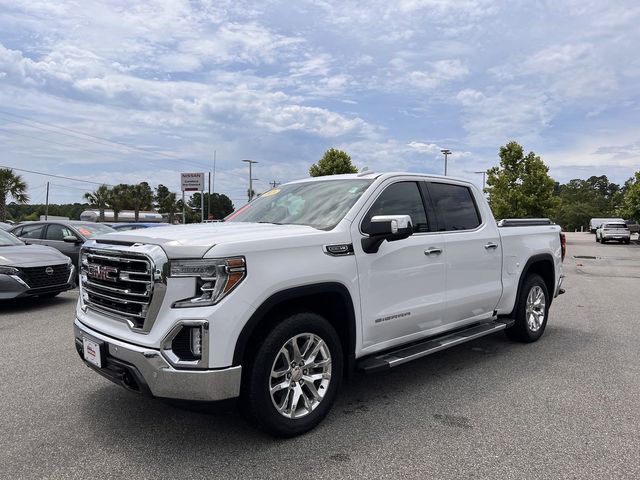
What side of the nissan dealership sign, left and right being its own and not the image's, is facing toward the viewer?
front

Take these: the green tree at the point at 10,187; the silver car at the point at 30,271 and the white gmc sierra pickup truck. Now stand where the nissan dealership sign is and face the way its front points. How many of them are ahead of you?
2

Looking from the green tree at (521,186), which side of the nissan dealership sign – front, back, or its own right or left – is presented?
left

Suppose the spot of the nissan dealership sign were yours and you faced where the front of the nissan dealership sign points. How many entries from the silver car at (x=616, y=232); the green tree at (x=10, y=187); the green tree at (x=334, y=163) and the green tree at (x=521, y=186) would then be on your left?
3

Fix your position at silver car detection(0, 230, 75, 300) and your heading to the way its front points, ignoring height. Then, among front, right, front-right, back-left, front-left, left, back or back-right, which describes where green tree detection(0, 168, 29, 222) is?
back-left

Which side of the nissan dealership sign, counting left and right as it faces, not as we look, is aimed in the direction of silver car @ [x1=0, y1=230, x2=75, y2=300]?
front

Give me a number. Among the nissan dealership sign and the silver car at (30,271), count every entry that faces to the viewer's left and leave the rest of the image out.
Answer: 0

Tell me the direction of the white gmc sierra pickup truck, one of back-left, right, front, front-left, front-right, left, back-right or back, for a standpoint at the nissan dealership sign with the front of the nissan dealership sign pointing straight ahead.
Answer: front

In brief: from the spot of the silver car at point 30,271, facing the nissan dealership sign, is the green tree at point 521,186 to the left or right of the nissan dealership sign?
right

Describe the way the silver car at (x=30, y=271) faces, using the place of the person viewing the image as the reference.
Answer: facing the viewer and to the right of the viewer

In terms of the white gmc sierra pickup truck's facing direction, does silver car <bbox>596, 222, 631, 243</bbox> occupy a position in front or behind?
behind

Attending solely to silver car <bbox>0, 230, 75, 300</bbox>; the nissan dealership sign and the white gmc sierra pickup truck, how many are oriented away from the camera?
0

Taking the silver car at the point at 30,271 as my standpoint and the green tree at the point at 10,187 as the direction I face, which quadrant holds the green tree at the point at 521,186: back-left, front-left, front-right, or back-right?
front-right

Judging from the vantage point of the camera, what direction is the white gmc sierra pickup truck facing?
facing the viewer and to the left of the viewer

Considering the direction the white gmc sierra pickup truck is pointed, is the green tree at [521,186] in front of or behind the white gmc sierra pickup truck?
behind
